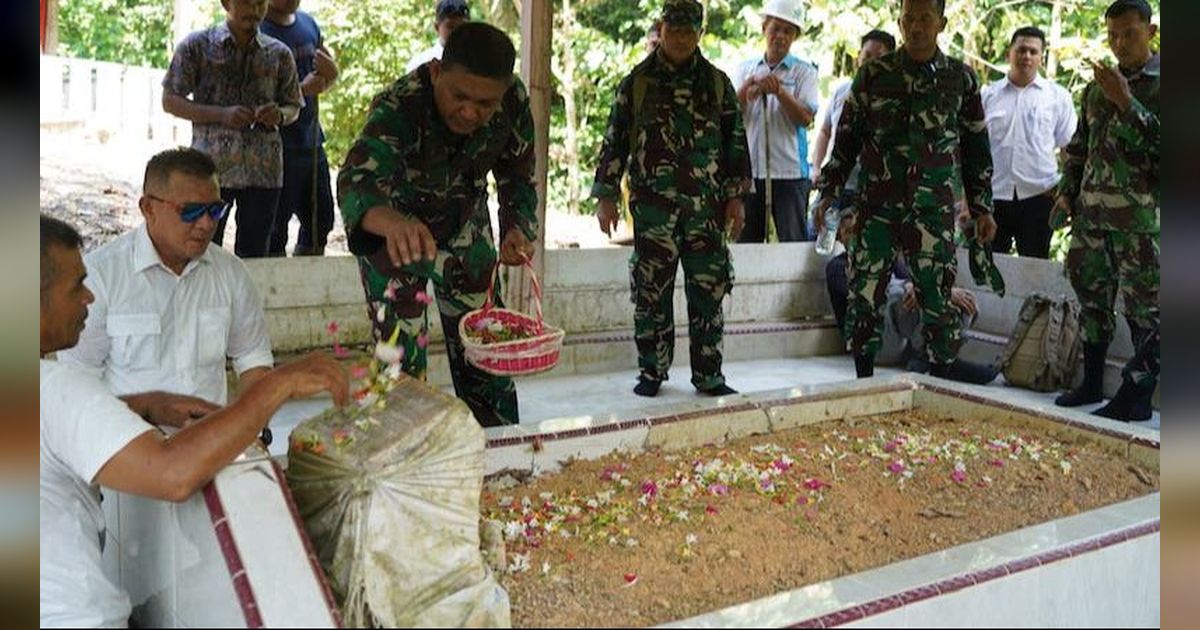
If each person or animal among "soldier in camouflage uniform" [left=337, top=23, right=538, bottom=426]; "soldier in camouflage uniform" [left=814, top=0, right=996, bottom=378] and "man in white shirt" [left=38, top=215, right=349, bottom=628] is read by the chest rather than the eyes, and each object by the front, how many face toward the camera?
2

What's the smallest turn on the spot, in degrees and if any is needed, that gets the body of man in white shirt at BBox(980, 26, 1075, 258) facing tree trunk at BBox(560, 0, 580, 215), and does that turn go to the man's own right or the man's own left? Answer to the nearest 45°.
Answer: approximately 135° to the man's own right

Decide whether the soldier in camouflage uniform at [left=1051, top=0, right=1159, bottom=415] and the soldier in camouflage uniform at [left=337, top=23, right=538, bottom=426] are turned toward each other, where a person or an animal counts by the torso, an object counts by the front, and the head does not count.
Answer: no

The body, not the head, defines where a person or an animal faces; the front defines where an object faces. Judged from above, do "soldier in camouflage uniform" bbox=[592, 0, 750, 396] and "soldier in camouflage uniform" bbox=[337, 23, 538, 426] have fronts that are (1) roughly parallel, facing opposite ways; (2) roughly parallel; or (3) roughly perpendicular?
roughly parallel

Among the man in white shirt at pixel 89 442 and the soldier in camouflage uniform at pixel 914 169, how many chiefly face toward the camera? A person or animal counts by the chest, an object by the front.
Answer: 1

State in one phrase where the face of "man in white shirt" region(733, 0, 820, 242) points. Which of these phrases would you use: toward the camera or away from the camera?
toward the camera

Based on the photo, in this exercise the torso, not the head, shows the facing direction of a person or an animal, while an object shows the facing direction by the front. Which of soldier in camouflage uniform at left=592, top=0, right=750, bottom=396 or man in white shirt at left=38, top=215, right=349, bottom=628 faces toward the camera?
the soldier in camouflage uniform

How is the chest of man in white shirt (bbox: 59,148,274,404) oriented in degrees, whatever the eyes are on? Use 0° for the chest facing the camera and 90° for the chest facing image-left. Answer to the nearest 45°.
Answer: approximately 315°

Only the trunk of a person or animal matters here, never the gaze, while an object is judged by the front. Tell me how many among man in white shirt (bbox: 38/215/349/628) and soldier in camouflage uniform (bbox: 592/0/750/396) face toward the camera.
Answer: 1

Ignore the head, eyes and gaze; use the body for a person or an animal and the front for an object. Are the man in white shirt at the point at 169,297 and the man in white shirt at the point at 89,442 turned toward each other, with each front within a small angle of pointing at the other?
no

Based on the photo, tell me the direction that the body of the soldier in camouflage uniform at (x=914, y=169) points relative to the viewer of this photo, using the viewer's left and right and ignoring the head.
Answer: facing the viewer

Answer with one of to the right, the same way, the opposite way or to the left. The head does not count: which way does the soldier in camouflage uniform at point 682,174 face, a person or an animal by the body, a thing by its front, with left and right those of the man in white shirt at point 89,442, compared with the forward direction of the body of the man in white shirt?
to the right

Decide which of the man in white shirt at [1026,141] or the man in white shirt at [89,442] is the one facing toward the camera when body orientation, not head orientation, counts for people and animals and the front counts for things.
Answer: the man in white shirt at [1026,141]

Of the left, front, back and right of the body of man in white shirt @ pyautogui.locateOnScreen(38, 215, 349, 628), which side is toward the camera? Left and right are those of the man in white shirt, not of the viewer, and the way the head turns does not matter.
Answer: right

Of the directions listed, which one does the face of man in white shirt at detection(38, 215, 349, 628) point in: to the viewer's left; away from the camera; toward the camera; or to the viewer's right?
to the viewer's right

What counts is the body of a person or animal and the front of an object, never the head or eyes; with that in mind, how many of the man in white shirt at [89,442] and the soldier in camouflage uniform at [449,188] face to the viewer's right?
1
